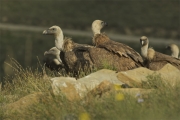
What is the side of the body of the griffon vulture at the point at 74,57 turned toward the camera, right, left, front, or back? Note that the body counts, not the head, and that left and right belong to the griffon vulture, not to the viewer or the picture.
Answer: left

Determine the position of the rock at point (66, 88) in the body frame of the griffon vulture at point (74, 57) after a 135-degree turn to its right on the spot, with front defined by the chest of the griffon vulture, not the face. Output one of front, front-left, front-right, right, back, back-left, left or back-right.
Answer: back-right

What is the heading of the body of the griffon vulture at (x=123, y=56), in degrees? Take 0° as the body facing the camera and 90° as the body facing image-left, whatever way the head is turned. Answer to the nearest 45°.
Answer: approximately 90°

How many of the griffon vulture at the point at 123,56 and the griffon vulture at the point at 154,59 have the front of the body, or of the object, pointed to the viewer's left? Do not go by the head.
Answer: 2

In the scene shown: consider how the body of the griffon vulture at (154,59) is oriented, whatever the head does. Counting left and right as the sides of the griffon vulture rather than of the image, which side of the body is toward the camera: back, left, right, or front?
left

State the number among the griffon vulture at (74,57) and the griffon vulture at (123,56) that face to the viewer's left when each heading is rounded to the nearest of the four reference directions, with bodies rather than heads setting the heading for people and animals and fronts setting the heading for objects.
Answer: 2

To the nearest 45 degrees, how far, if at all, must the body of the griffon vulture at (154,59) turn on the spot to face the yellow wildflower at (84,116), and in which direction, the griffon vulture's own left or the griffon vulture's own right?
approximately 90° to the griffon vulture's own left

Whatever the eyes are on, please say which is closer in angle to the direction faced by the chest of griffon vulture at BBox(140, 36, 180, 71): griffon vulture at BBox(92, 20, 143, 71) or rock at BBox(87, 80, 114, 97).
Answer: the griffon vulture
